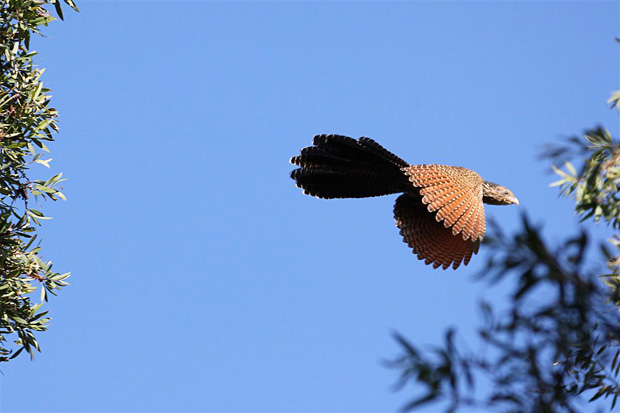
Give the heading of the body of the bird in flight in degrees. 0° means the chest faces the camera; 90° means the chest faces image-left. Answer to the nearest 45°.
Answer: approximately 270°
